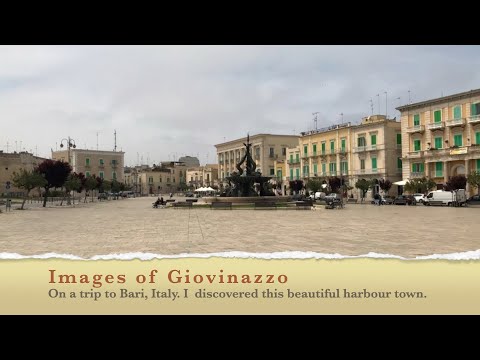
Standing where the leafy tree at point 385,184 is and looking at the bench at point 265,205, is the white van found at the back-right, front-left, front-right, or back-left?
front-left

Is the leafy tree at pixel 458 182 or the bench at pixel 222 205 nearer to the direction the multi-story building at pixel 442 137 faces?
the bench

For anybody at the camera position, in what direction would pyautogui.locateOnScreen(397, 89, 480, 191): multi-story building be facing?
facing the viewer and to the left of the viewer

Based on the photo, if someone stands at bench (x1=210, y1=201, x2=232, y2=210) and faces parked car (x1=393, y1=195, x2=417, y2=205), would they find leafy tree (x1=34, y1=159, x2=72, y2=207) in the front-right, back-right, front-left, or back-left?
back-left

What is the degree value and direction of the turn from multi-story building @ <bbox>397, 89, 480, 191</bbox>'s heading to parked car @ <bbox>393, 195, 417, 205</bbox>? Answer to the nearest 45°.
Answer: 0° — it already faces it

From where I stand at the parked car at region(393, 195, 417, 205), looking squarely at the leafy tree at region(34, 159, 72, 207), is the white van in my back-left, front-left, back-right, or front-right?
back-left

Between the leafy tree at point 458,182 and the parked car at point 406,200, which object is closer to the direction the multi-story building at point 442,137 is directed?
the parked car

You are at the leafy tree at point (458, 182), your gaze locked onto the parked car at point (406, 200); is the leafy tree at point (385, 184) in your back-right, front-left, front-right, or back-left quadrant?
front-right

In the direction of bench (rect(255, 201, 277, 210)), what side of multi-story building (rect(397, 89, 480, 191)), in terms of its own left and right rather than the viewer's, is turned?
front

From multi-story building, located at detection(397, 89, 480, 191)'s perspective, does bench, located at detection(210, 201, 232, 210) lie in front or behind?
in front

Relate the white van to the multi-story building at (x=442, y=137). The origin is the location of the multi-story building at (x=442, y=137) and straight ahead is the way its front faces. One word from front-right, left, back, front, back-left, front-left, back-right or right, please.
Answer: front-left

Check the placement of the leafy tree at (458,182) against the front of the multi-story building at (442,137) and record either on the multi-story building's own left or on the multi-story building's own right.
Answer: on the multi-story building's own left

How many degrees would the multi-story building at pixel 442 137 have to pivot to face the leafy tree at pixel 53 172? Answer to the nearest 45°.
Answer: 0° — it already faces it

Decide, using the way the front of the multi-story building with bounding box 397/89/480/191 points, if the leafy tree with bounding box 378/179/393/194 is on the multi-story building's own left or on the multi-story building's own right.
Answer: on the multi-story building's own right
